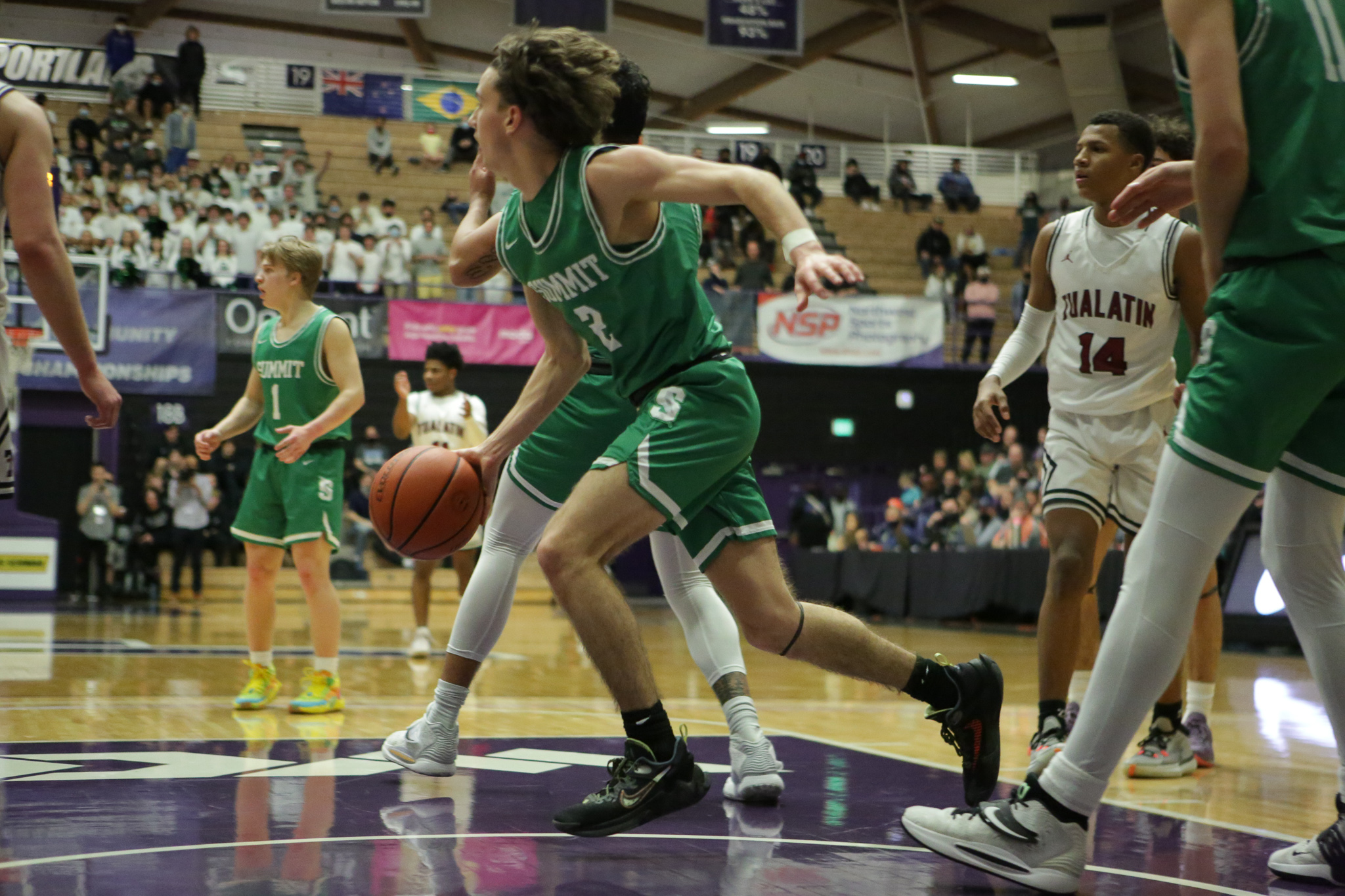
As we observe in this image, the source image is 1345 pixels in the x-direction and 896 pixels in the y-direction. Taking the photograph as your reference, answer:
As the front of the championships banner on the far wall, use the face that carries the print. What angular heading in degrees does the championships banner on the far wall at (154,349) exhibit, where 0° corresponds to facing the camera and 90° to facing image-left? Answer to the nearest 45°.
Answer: approximately 0°

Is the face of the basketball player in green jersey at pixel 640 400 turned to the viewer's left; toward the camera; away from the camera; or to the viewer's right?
to the viewer's left

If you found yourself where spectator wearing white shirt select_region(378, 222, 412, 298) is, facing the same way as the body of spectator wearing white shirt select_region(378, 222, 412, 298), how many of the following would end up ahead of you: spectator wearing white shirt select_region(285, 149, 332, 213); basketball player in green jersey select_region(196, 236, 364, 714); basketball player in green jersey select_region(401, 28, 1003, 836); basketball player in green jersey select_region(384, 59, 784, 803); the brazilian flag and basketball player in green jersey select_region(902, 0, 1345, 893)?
4

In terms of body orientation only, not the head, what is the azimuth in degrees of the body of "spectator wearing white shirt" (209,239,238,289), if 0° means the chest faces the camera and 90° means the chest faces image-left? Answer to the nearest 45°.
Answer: approximately 0°

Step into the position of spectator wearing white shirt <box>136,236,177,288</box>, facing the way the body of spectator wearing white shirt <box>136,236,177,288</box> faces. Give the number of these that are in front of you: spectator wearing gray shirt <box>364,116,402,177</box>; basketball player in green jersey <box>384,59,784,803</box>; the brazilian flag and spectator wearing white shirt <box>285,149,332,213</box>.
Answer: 1

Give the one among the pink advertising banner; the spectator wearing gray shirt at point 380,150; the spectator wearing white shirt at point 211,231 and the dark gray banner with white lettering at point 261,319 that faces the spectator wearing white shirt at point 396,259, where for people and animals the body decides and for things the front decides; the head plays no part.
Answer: the spectator wearing gray shirt at point 380,150

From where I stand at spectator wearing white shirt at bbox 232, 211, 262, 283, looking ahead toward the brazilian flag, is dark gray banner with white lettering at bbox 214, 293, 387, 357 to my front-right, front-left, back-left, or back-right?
back-right

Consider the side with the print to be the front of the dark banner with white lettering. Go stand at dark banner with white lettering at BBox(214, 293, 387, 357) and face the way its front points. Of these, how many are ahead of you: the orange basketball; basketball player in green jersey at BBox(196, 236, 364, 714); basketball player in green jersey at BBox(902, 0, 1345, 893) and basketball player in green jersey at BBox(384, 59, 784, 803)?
4

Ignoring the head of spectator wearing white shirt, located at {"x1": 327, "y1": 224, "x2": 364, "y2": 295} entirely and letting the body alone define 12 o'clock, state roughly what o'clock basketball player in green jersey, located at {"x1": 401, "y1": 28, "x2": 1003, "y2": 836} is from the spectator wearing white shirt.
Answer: The basketball player in green jersey is roughly at 12 o'clock from the spectator wearing white shirt.

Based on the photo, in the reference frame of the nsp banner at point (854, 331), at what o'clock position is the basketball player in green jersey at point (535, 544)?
The basketball player in green jersey is roughly at 12 o'clock from the nsp banner.
